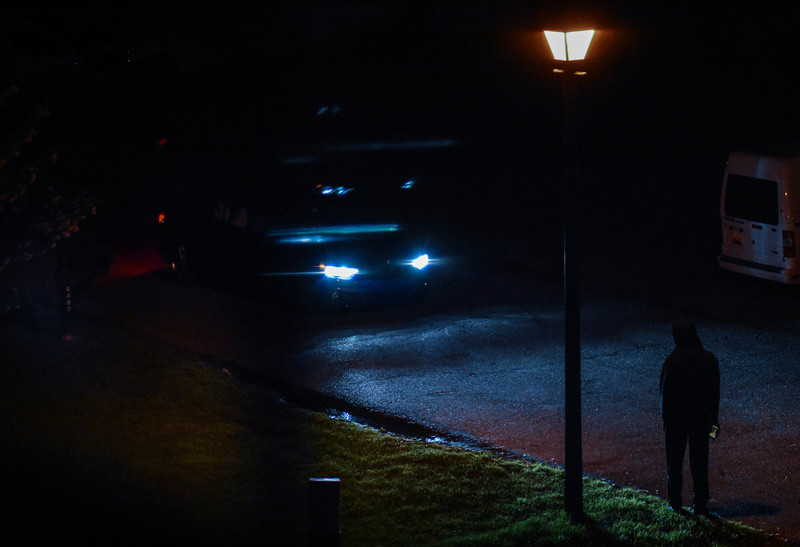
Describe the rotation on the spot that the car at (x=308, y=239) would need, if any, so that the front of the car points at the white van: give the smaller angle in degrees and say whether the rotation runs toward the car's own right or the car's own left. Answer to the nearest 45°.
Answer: approximately 45° to the car's own left

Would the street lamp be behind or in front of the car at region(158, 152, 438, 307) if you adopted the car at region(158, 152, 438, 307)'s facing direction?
in front

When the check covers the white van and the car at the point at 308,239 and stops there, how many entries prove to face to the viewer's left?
0

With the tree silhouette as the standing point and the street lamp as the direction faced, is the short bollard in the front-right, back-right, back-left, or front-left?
front-right

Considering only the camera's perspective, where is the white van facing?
facing away from the viewer and to the right of the viewer

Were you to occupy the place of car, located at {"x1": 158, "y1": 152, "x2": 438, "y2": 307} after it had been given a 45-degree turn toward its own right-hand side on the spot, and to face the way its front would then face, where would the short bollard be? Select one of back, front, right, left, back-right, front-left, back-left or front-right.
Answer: front

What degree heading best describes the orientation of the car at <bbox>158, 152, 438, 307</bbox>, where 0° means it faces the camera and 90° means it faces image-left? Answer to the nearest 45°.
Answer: approximately 315°

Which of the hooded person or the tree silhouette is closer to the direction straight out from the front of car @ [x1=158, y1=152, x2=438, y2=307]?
the hooded person
